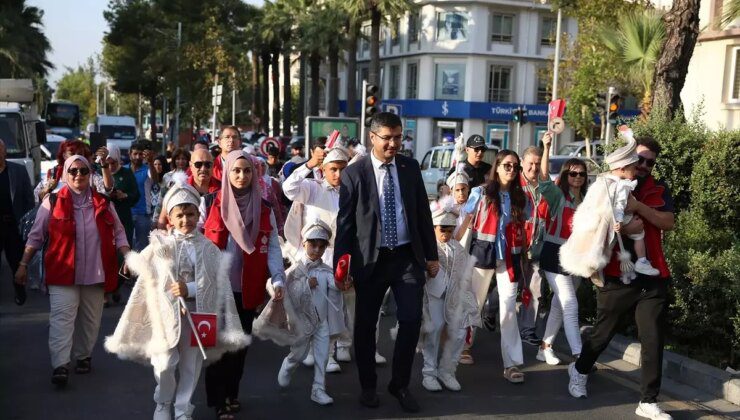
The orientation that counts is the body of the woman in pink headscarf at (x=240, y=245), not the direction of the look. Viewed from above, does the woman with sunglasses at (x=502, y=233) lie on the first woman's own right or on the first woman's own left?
on the first woman's own left

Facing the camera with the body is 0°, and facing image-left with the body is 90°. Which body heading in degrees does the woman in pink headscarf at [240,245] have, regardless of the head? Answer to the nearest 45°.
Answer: approximately 0°
